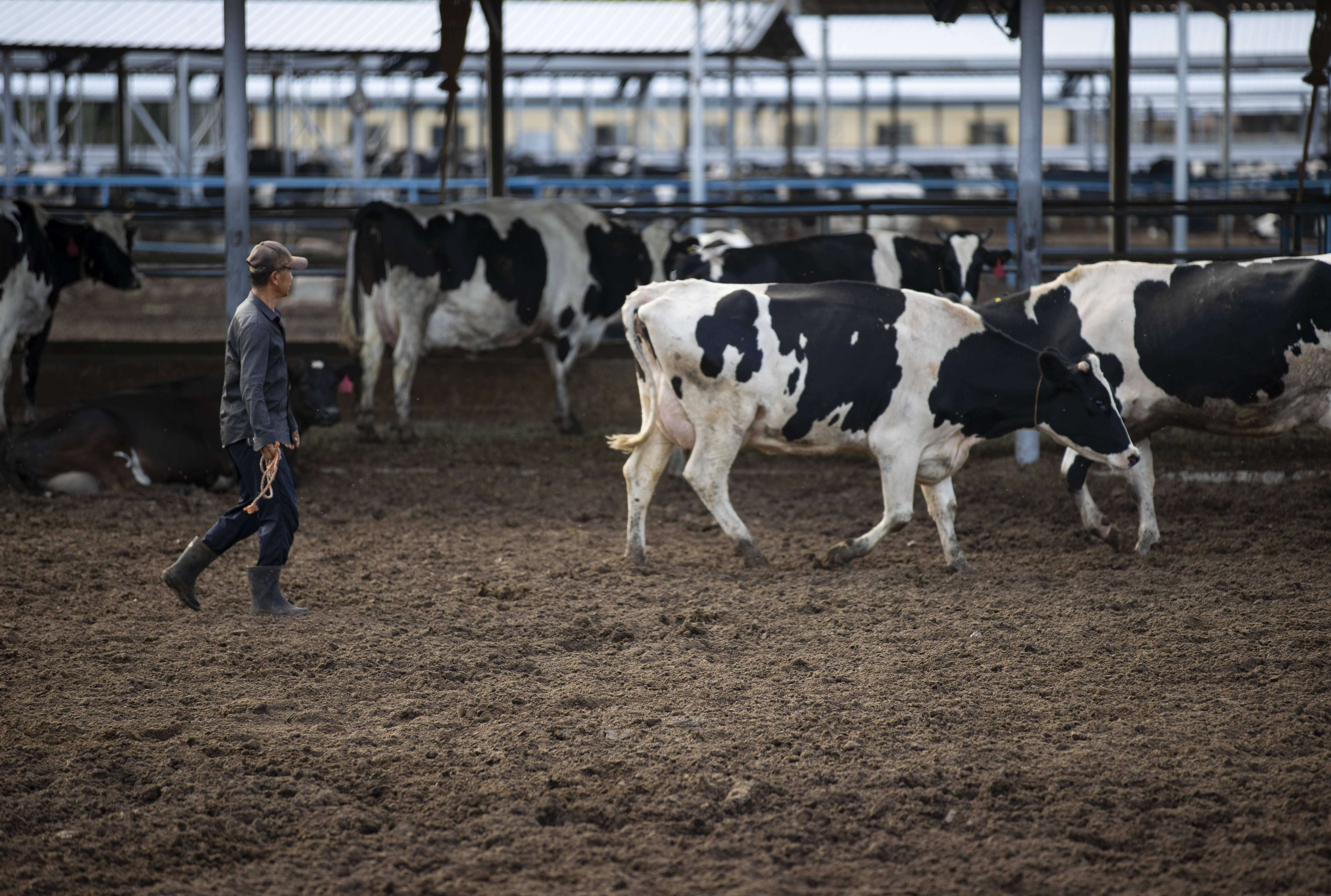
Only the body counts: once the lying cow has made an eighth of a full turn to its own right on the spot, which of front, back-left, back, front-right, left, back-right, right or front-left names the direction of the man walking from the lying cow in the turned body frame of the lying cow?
front-right

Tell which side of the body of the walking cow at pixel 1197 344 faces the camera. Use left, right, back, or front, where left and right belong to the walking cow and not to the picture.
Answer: left

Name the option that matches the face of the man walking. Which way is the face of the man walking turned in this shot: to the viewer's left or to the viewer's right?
to the viewer's right

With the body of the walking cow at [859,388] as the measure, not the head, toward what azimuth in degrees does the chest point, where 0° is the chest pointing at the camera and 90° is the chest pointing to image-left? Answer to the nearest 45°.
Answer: approximately 270°

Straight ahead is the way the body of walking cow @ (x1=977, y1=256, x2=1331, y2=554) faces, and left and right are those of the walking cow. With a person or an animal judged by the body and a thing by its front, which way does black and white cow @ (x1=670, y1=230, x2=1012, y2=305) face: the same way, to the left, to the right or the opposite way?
the opposite way

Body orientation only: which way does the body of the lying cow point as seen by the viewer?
to the viewer's right

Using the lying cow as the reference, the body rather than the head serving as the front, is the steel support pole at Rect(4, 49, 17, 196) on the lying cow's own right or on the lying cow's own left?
on the lying cow's own left

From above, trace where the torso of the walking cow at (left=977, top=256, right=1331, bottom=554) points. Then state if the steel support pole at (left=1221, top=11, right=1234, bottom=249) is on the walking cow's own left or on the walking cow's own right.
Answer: on the walking cow's own right

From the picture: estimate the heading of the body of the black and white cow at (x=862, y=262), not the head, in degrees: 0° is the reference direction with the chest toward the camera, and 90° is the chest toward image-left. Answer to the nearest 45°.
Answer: approximately 270°

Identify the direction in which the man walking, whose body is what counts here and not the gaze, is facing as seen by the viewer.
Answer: to the viewer's right
